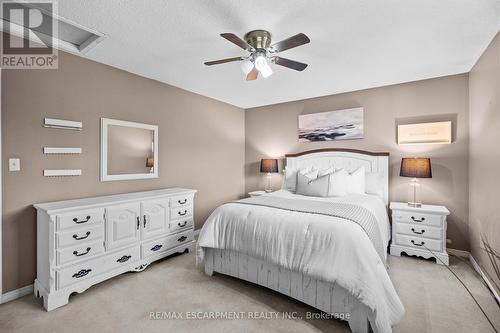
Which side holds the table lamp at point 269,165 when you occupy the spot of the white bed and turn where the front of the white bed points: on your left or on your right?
on your right

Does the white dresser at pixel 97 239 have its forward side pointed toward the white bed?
yes

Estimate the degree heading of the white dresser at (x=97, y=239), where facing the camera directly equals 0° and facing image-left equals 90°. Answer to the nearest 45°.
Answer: approximately 315°

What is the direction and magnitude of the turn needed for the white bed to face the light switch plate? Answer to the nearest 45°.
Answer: approximately 45° to its right
